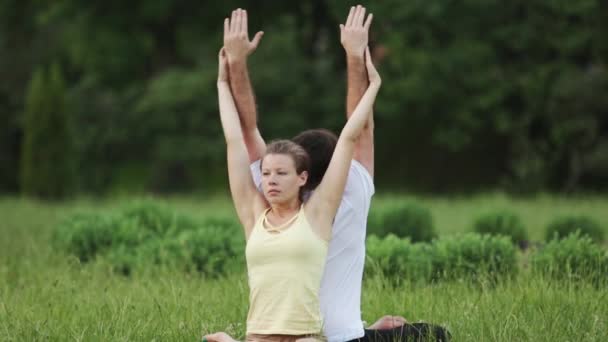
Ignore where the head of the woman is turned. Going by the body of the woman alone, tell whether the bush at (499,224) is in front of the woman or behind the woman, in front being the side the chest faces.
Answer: behind

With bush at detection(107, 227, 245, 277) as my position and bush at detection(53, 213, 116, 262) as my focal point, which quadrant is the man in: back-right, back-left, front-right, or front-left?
back-left

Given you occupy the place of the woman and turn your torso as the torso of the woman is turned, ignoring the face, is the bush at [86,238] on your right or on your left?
on your right

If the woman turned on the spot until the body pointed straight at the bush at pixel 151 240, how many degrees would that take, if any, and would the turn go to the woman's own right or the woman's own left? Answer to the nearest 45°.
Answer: approximately 135° to the woman's own right

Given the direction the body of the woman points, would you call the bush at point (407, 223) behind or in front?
behind

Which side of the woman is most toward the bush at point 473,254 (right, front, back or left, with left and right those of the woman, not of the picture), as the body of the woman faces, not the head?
back

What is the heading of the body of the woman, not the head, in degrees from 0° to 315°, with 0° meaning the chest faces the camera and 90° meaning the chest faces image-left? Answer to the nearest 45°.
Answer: approximately 45°
